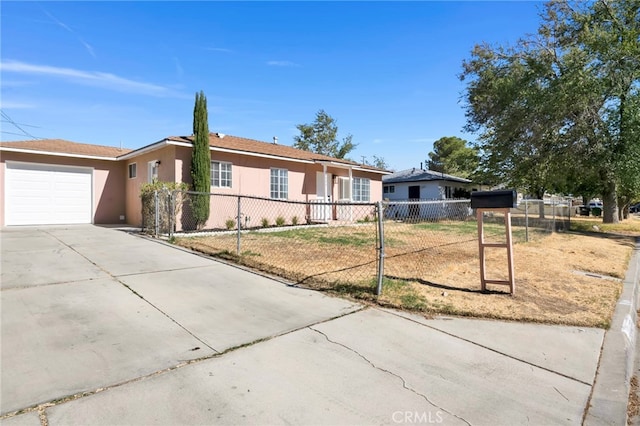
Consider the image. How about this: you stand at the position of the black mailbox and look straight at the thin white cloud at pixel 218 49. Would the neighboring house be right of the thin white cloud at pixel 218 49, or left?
right

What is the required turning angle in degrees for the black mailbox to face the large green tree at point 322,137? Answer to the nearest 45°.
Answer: approximately 135° to its left

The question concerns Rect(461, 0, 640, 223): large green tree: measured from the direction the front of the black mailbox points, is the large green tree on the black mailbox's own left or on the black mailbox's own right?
on the black mailbox's own left

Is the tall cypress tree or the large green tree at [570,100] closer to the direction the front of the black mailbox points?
the large green tree

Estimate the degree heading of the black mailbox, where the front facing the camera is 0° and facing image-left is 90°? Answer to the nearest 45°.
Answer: approximately 270°

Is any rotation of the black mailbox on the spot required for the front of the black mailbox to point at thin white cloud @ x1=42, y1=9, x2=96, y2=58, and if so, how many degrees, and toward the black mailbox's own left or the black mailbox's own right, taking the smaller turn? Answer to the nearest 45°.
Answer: approximately 180°

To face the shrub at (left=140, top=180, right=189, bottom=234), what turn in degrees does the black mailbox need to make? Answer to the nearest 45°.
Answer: approximately 180°

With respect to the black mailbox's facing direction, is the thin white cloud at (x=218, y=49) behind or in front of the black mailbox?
behind

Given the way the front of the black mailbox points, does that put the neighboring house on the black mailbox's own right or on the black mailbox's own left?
on the black mailbox's own left
